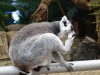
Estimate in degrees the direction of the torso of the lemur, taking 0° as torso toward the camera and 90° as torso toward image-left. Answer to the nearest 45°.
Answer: approximately 270°
